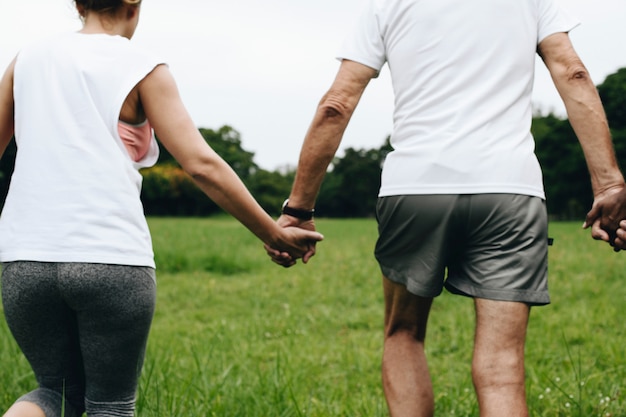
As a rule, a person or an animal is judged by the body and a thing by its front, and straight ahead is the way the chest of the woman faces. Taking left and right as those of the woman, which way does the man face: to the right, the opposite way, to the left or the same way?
the same way

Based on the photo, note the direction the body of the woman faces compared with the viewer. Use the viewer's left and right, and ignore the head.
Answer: facing away from the viewer and to the right of the viewer

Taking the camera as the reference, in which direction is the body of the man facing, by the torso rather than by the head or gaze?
away from the camera

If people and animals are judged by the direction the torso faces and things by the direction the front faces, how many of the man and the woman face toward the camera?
0

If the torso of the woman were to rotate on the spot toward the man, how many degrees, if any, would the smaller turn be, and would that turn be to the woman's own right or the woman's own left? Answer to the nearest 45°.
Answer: approximately 45° to the woman's own right

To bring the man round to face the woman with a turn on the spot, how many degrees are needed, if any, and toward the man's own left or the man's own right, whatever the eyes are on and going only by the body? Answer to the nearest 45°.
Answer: approximately 135° to the man's own left
